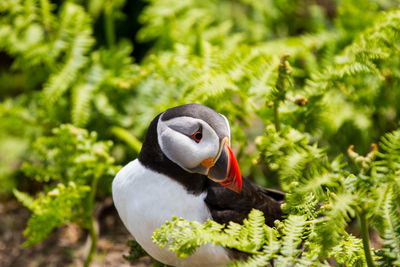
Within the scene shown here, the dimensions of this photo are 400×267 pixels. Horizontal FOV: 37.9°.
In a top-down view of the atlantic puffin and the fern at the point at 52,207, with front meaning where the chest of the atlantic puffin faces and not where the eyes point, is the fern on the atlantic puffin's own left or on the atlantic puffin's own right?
on the atlantic puffin's own right
